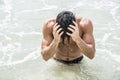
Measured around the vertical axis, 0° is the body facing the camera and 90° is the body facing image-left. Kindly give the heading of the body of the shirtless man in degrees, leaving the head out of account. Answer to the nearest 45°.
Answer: approximately 0°
